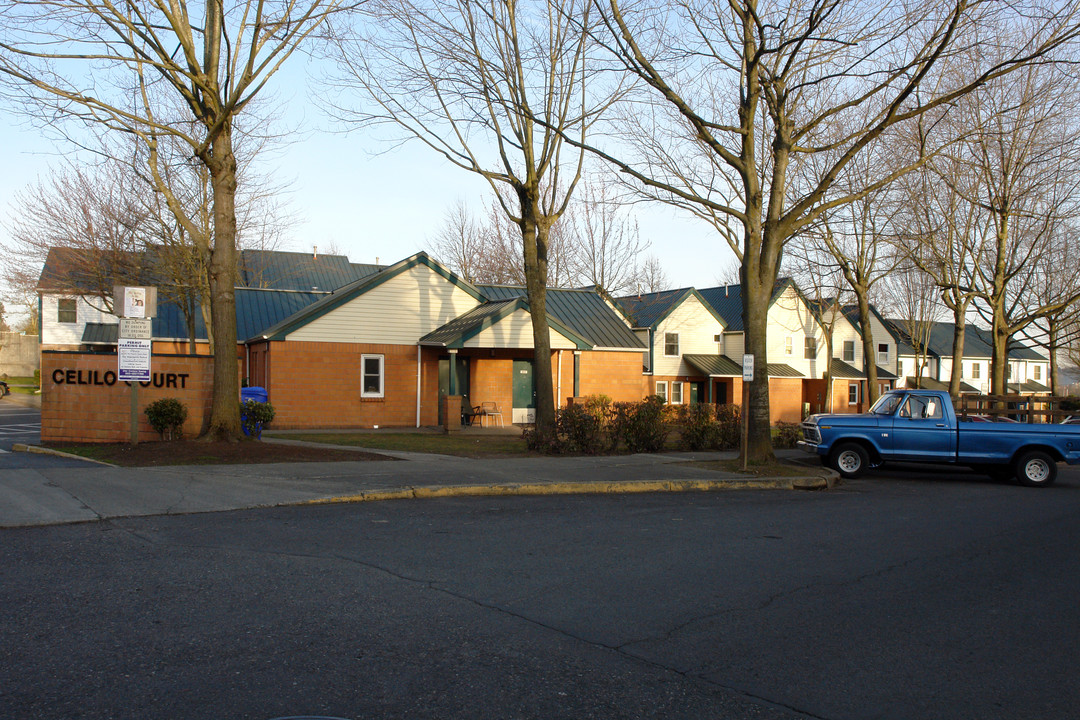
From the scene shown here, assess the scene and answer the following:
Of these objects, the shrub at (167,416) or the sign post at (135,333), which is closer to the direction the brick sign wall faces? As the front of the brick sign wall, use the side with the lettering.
the sign post

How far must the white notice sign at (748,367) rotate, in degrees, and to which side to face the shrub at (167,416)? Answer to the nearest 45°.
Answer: approximately 90° to its right

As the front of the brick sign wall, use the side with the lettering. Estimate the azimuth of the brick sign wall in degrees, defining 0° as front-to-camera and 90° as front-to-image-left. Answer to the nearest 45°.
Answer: approximately 0°

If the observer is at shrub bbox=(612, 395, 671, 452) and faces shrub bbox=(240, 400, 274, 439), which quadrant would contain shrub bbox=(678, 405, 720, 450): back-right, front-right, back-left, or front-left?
back-right

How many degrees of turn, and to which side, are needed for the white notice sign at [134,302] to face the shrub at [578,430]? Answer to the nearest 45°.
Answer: approximately 90° to its left

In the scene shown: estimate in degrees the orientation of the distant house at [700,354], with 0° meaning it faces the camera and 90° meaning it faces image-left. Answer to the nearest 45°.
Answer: approximately 0°
